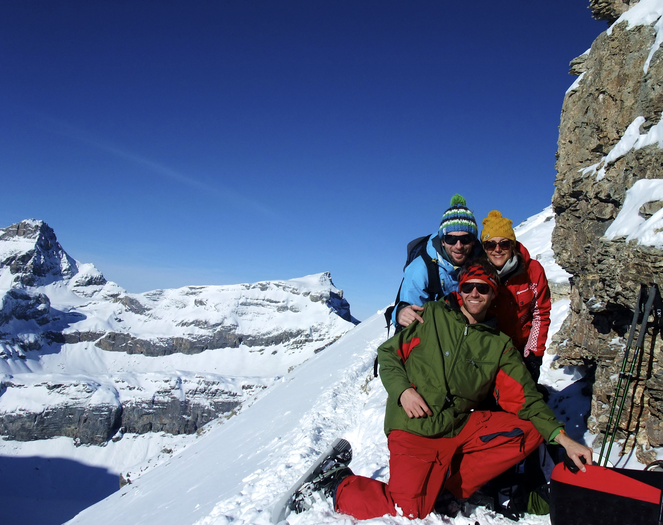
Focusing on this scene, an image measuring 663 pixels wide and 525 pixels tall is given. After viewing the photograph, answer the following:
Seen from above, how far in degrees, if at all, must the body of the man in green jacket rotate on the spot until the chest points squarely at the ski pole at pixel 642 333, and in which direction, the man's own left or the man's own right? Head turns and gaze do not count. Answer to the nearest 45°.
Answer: approximately 135° to the man's own left

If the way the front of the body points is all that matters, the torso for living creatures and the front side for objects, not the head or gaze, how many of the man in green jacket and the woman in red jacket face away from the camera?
0
